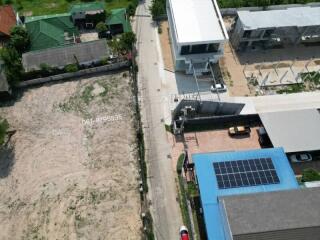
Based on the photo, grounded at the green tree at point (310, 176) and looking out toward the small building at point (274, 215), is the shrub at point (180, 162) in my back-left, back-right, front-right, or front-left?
front-right

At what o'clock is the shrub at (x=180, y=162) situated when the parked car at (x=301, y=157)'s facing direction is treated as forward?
The shrub is roughly at 11 o'clock from the parked car.

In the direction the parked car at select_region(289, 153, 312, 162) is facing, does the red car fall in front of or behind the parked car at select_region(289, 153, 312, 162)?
in front

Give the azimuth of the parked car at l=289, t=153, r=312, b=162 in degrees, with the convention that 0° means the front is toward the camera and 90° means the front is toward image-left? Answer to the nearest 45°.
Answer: approximately 90°

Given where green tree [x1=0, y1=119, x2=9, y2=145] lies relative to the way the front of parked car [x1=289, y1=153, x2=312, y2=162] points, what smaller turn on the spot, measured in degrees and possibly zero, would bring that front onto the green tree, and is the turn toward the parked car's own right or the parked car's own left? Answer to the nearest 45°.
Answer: approximately 45° to the parked car's own left
